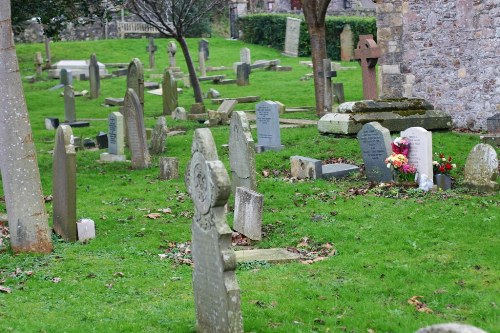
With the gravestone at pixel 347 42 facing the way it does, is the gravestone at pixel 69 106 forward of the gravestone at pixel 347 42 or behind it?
forward

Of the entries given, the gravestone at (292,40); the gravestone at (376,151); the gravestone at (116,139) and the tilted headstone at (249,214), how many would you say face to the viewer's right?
0

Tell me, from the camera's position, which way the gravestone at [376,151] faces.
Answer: facing the viewer and to the left of the viewer

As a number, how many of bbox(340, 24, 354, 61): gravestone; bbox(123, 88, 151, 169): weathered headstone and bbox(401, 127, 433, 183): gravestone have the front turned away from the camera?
0

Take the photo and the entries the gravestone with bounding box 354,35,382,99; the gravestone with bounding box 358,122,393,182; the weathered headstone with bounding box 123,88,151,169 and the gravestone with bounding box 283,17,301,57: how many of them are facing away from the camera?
0

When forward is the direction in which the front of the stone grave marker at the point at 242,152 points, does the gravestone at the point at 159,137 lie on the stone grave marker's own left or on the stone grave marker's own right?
on the stone grave marker's own right

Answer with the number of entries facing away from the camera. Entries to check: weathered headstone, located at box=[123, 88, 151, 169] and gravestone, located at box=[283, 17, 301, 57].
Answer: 0

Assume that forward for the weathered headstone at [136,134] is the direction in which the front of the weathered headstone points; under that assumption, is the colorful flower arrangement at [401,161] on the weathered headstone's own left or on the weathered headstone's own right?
on the weathered headstone's own left

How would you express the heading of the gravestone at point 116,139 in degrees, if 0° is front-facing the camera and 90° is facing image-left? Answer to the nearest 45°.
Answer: approximately 45°

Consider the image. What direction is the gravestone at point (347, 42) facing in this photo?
toward the camera

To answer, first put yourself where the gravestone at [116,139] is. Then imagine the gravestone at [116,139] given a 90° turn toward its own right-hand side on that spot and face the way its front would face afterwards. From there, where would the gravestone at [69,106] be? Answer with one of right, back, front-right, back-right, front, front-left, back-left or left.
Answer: front-right

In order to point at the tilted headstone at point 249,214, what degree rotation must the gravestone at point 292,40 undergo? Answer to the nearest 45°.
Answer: approximately 45° to its left

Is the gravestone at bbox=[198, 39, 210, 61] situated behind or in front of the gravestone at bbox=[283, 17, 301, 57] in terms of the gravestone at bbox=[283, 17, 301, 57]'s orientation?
in front

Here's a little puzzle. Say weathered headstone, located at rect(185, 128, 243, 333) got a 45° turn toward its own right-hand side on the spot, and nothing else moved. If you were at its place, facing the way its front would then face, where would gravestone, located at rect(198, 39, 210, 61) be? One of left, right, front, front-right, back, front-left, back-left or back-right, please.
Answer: right

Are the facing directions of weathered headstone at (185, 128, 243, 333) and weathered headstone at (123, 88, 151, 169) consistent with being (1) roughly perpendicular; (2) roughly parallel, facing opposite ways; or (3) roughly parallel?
roughly parallel

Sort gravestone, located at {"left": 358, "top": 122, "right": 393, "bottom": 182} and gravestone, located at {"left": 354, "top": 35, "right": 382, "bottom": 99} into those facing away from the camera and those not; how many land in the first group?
0

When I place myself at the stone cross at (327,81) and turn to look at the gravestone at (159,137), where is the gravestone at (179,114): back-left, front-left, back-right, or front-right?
front-right
